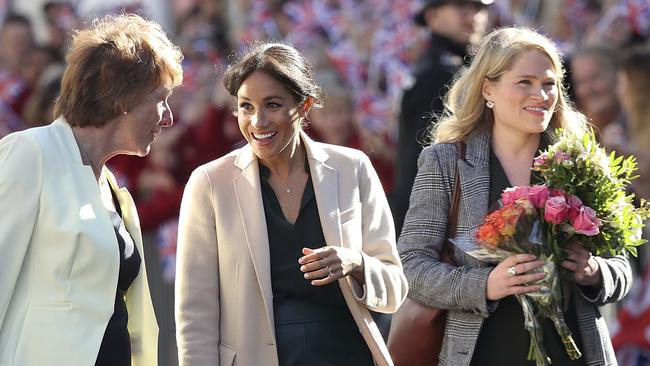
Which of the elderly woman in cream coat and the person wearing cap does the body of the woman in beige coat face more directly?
the elderly woman in cream coat

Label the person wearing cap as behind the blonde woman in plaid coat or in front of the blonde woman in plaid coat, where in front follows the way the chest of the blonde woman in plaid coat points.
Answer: behind

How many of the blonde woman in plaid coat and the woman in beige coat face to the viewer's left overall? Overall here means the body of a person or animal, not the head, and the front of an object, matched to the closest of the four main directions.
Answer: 0

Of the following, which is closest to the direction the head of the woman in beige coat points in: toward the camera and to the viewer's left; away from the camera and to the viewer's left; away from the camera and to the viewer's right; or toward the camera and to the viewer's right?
toward the camera and to the viewer's left

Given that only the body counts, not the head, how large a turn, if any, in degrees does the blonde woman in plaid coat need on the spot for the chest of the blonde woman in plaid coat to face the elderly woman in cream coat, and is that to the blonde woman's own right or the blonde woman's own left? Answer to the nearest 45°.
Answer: approximately 90° to the blonde woman's own right

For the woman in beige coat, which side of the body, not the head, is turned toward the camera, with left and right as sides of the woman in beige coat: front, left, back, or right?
front

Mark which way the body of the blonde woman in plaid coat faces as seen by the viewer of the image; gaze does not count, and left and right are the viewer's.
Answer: facing the viewer and to the right of the viewer

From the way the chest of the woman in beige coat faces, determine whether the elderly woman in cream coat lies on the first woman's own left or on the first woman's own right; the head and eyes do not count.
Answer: on the first woman's own right

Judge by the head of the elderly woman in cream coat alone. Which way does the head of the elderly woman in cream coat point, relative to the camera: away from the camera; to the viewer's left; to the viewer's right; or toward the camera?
to the viewer's right

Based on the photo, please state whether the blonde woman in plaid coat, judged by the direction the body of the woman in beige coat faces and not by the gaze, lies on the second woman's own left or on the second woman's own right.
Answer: on the second woman's own left
